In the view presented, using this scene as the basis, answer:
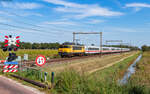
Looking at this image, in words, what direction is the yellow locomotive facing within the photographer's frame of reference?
facing the viewer and to the left of the viewer
